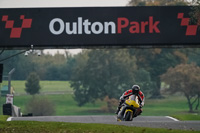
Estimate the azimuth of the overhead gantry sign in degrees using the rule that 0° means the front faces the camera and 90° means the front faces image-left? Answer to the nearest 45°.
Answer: approximately 0°
